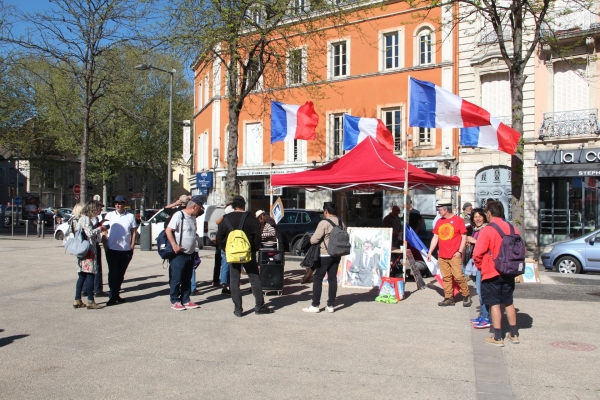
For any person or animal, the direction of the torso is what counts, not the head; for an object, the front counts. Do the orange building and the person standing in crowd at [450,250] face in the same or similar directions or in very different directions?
same or similar directions

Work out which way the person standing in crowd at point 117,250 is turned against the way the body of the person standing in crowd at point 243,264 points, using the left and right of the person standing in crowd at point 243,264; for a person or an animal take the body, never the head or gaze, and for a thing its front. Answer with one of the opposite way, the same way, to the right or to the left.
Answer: the opposite way

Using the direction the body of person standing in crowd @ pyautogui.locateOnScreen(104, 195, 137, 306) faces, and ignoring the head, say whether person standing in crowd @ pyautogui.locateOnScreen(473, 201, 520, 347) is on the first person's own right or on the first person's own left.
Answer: on the first person's own left

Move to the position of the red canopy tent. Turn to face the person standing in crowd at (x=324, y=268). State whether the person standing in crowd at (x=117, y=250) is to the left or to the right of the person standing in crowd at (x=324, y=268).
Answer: right

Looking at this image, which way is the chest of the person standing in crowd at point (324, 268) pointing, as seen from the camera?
to the viewer's left

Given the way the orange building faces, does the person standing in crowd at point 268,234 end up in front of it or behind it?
in front

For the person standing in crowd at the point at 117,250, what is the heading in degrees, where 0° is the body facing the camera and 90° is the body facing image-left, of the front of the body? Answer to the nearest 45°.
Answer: approximately 0°

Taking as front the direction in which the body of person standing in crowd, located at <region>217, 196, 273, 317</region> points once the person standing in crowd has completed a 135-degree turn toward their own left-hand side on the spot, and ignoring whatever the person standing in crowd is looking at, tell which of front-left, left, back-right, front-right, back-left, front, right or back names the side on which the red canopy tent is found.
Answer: back

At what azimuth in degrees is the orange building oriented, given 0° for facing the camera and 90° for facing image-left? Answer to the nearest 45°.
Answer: approximately 45°

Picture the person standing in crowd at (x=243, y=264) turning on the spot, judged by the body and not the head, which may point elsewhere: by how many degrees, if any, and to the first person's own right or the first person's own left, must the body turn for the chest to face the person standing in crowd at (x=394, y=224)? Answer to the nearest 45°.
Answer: approximately 45° to the first person's own right

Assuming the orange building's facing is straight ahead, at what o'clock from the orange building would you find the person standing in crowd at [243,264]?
The person standing in crowd is roughly at 11 o'clock from the orange building.

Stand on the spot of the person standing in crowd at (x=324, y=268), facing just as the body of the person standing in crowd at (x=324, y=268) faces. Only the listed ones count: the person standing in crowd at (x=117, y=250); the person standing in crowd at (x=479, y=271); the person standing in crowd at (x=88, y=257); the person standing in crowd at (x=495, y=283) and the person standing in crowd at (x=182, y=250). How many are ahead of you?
3

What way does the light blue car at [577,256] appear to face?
to the viewer's left
